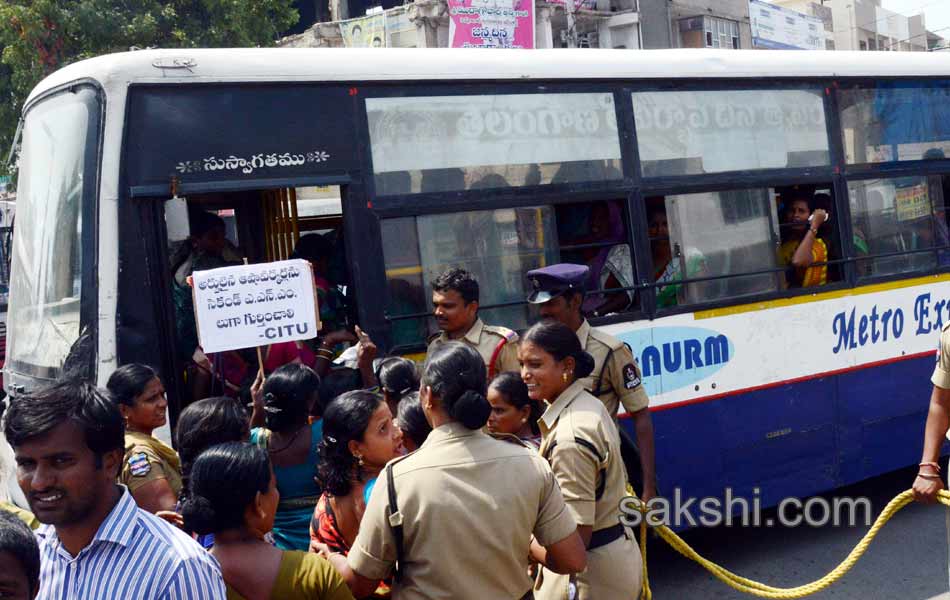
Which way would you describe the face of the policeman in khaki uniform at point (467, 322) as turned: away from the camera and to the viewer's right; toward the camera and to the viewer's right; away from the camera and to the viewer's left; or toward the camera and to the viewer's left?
toward the camera and to the viewer's left

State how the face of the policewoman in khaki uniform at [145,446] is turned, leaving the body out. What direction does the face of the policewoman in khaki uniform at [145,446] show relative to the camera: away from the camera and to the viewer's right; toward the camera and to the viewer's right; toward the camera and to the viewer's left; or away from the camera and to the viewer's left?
toward the camera and to the viewer's right

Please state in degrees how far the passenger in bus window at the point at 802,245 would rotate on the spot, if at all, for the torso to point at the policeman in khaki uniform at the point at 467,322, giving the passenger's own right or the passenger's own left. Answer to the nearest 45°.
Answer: approximately 45° to the passenger's own right

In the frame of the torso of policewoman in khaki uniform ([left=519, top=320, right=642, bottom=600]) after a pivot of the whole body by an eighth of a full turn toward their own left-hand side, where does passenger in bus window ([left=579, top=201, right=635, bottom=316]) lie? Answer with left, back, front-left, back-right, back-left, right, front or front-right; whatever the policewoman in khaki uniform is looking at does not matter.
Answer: back-right

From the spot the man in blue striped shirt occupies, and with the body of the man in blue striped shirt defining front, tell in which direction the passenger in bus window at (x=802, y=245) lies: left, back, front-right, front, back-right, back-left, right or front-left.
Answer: back

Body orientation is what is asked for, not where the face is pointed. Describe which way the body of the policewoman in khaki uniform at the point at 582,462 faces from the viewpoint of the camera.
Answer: to the viewer's left

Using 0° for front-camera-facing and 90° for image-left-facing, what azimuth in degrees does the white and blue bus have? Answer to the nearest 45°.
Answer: approximately 45°

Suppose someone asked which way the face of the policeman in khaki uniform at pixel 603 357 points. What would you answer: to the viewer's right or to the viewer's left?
to the viewer's left

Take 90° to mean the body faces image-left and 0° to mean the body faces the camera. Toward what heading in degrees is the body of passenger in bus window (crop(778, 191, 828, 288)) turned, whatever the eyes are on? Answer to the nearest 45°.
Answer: approximately 0°

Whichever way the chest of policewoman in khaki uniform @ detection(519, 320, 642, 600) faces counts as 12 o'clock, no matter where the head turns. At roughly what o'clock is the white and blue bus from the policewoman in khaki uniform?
The white and blue bus is roughly at 3 o'clock from the policewoman in khaki uniform.

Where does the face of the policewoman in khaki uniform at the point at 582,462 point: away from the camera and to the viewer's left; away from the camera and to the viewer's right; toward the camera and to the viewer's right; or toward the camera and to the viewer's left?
toward the camera and to the viewer's left

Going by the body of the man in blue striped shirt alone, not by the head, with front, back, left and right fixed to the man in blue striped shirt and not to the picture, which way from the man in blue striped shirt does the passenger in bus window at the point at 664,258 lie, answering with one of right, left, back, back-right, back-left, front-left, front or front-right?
back

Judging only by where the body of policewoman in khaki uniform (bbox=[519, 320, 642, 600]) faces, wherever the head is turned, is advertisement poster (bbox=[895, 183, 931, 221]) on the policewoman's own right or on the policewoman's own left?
on the policewoman's own right

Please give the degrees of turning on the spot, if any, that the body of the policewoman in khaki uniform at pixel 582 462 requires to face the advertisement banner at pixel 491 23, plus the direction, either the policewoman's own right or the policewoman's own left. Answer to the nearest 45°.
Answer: approximately 90° to the policewoman's own right
